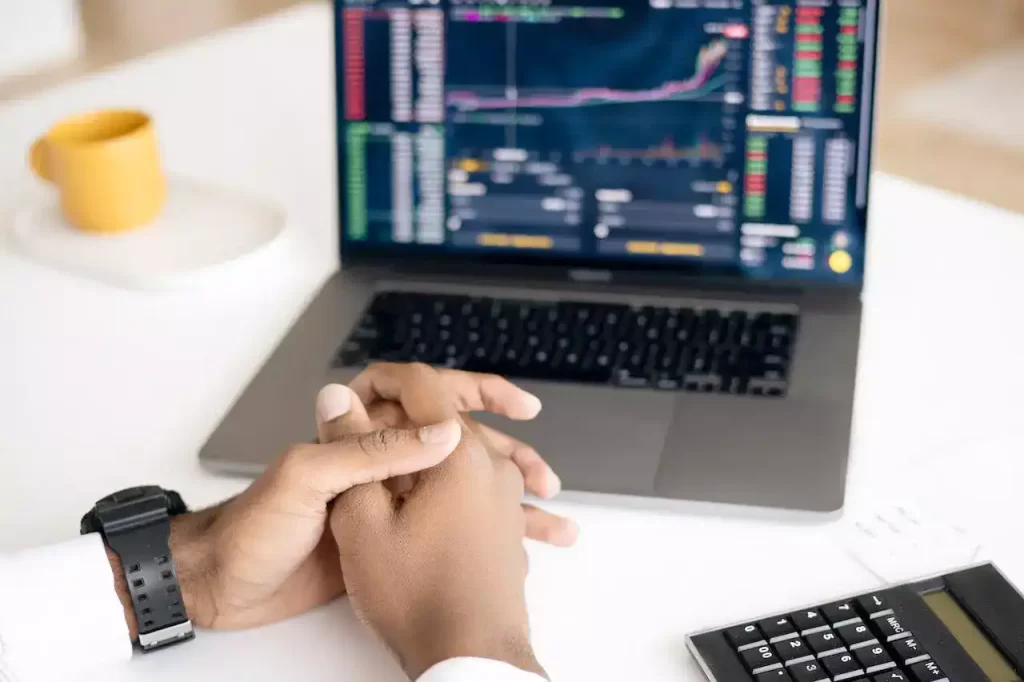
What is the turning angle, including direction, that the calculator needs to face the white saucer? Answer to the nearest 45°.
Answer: approximately 45° to its right

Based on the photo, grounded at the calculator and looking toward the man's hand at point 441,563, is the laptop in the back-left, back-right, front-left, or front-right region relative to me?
front-right

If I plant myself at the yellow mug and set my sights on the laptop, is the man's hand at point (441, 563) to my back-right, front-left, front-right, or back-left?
front-right

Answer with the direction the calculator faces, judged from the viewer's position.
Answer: facing to the left of the viewer

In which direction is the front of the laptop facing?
toward the camera
